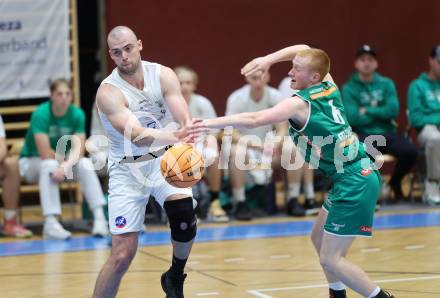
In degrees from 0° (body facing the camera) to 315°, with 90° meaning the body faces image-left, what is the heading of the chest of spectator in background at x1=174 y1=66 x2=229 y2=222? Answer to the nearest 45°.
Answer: approximately 0°

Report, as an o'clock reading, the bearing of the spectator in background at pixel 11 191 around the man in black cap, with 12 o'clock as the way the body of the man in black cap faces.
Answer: The spectator in background is roughly at 2 o'clock from the man in black cap.

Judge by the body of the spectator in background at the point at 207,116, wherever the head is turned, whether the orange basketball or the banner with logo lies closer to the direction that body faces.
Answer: the orange basketball

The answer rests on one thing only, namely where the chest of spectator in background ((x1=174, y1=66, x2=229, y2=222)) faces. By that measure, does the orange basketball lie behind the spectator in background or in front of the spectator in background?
in front

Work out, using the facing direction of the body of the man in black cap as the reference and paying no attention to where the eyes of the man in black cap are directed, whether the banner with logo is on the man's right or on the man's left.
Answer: on the man's right

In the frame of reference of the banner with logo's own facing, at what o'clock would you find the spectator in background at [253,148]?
The spectator in background is roughly at 10 o'clock from the banner with logo.

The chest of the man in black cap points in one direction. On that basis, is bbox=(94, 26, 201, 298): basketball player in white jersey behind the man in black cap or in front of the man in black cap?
in front
